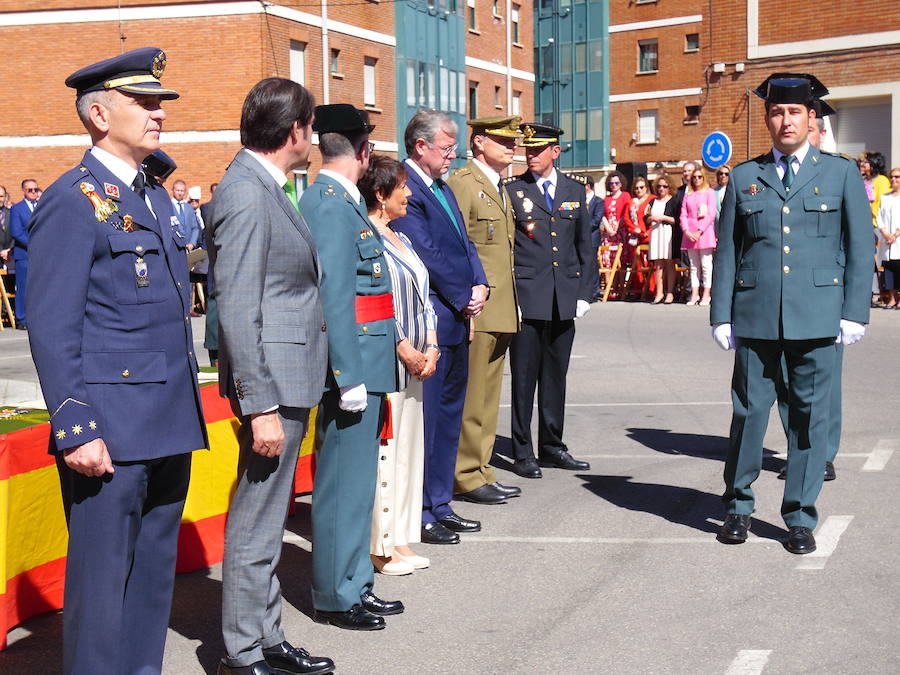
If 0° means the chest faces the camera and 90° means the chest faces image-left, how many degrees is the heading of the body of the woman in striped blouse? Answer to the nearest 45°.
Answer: approximately 270°

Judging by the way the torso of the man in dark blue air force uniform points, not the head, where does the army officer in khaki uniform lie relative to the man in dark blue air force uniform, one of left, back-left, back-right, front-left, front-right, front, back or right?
left

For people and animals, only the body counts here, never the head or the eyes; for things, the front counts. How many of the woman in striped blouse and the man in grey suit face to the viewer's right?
2

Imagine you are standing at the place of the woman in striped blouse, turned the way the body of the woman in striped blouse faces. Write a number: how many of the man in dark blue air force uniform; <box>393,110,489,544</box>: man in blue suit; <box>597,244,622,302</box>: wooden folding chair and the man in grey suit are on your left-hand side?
2

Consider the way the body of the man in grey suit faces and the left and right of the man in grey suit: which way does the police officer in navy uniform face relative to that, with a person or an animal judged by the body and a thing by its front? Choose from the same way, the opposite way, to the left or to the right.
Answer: to the right

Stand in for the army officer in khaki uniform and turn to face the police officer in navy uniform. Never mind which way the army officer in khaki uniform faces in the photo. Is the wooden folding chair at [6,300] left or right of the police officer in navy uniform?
left

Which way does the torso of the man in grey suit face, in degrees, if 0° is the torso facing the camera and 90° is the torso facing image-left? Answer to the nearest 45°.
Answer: approximately 270°

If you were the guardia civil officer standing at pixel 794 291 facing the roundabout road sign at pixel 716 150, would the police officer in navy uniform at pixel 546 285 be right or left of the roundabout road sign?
left

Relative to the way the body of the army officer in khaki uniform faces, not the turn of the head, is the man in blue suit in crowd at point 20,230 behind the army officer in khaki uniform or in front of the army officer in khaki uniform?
behind

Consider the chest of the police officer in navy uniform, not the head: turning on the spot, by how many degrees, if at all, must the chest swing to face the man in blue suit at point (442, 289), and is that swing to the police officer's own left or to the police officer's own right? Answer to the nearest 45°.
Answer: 0° — they already face them

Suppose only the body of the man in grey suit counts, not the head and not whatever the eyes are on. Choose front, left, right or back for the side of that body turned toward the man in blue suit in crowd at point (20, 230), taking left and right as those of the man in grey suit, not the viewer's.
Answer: left

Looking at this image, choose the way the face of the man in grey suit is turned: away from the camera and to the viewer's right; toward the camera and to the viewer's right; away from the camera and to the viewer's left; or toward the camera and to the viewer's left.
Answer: away from the camera and to the viewer's right

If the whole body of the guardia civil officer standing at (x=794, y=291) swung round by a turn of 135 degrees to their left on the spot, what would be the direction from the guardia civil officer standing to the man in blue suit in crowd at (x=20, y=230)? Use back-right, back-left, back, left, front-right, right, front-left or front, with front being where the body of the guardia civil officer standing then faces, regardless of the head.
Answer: left

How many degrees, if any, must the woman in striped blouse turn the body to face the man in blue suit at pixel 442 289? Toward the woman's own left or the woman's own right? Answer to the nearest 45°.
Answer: approximately 90° to the woman's own left

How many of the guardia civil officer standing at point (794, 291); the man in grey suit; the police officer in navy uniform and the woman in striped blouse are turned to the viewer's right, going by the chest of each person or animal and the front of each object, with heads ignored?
2

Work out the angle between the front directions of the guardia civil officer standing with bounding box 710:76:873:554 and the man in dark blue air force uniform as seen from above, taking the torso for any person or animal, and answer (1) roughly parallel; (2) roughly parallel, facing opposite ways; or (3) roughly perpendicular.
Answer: roughly perpendicular
